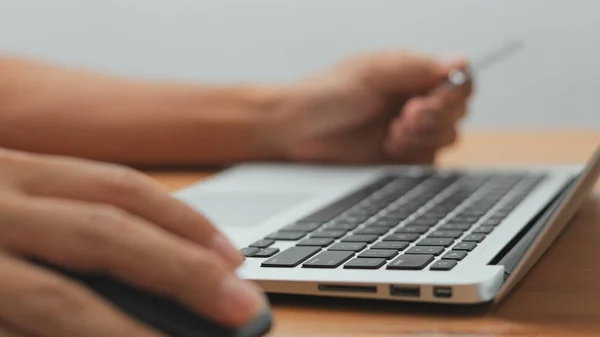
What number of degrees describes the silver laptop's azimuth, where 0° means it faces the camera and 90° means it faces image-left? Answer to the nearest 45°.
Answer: approximately 90°
